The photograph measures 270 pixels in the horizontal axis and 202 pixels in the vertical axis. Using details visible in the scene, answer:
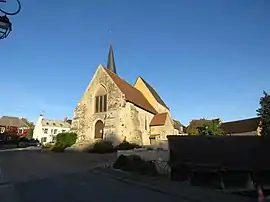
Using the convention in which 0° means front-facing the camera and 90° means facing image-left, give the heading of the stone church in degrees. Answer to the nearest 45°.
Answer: approximately 45°

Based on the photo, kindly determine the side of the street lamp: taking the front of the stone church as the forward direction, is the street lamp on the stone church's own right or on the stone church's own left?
on the stone church's own left

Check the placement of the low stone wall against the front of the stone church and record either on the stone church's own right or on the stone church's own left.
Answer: on the stone church's own left

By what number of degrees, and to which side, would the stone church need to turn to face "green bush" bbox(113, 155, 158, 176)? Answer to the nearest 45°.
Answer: approximately 45° to its left

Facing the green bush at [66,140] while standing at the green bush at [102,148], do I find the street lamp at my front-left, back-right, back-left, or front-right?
back-left

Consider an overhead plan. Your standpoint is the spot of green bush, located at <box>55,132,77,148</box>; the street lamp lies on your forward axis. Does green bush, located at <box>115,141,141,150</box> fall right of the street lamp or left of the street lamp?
left

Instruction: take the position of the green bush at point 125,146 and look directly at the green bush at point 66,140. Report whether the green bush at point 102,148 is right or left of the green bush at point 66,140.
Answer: left

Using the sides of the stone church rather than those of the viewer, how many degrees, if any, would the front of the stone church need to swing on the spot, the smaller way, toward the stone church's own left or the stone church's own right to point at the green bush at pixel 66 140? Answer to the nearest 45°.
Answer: approximately 45° to the stone church's own right
